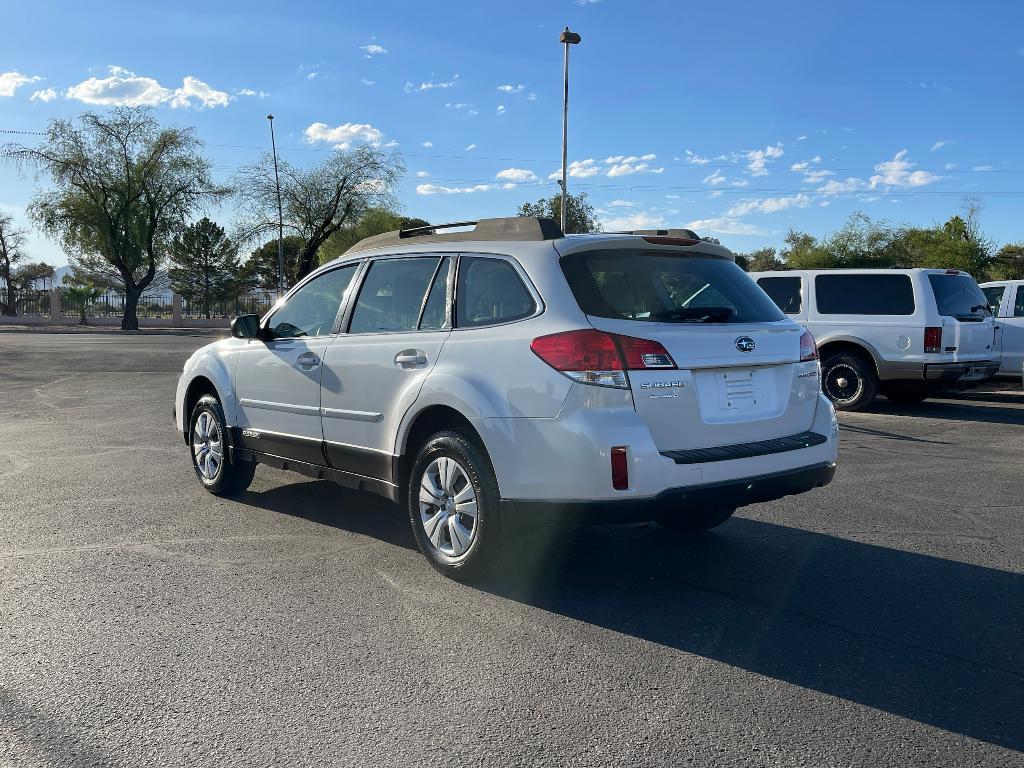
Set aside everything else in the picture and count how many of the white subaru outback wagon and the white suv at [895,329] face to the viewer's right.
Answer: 0

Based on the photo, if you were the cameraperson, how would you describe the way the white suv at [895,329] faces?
facing away from the viewer and to the left of the viewer

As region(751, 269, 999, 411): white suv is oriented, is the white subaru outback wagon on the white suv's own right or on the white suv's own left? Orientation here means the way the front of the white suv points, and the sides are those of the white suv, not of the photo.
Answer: on the white suv's own left

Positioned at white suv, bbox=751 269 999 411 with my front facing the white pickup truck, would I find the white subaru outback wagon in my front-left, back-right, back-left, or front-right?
back-right

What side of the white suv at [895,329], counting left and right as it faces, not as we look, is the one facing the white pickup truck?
right

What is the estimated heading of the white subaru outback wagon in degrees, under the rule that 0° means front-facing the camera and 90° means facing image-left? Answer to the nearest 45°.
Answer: approximately 135°

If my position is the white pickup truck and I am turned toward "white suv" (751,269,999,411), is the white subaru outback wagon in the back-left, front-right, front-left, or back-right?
front-left

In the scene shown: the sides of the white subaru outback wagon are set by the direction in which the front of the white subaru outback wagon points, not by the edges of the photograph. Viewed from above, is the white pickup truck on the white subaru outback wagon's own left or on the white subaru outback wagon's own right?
on the white subaru outback wagon's own right

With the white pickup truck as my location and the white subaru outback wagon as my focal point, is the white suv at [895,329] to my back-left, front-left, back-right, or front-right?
front-right

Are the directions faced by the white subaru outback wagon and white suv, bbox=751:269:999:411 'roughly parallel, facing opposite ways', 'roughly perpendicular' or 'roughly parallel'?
roughly parallel
